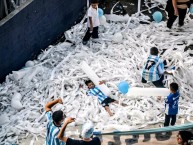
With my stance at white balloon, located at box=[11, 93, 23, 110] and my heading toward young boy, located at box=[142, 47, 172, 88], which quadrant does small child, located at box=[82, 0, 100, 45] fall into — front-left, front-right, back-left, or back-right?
front-left

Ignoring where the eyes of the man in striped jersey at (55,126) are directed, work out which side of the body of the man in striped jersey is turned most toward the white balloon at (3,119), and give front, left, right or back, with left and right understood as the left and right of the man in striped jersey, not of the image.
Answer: left

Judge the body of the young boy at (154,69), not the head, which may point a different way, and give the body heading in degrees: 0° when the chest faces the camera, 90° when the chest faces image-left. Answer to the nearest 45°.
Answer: approximately 225°

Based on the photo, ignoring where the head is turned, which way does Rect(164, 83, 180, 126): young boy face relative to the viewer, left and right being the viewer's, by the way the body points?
facing away from the viewer and to the left of the viewer

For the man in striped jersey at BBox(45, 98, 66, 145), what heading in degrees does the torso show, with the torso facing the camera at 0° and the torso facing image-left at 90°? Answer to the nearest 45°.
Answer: approximately 225°

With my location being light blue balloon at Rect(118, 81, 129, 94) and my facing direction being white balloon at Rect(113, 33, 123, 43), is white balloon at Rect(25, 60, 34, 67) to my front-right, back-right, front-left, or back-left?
front-left

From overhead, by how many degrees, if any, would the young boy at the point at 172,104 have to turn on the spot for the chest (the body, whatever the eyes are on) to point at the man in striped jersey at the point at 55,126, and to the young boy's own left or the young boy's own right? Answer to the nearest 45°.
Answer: approximately 90° to the young boy's own left

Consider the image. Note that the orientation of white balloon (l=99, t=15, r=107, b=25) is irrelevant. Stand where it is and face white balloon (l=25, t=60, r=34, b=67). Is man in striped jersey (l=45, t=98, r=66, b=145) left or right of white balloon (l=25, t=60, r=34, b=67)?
left

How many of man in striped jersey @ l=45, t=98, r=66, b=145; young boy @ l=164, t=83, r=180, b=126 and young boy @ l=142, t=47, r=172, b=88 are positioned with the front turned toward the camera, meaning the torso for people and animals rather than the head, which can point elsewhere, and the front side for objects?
0

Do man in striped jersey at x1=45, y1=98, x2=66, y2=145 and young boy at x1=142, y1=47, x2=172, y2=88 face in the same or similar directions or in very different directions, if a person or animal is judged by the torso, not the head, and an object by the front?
same or similar directions

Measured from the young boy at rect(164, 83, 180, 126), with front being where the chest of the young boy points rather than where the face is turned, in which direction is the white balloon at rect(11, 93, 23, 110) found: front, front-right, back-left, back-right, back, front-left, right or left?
front-left

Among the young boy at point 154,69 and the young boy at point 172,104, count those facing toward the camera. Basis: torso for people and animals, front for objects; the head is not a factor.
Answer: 0
